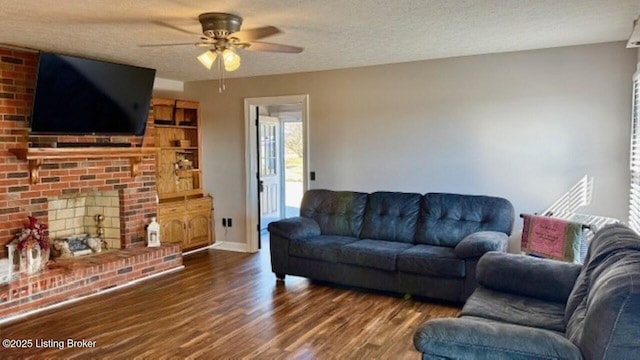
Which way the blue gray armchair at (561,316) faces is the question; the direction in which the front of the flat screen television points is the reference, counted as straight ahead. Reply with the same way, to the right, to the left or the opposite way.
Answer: the opposite way

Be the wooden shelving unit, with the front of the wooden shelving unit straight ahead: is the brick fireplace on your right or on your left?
on your right

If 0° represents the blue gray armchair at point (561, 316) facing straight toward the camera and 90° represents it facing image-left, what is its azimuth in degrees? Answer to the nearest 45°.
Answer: approximately 90°

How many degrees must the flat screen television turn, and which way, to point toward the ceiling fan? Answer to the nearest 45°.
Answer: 0° — it already faces it

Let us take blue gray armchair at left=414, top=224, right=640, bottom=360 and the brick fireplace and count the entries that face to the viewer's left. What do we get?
1

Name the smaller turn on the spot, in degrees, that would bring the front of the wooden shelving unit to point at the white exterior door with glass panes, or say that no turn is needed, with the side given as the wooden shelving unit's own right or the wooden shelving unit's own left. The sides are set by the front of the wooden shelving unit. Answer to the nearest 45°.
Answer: approximately 90° to the wooden shelving unit's own left

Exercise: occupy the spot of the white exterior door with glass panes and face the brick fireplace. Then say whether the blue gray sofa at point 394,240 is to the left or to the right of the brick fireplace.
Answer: left

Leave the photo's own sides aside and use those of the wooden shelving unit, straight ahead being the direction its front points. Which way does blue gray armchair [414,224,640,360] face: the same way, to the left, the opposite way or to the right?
the opposite way

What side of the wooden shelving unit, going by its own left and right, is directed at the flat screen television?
right

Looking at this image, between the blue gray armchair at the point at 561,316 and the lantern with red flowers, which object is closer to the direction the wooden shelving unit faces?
the blue gray armchair

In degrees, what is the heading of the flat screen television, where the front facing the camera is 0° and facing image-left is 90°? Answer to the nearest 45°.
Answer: approximately 315°
